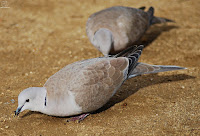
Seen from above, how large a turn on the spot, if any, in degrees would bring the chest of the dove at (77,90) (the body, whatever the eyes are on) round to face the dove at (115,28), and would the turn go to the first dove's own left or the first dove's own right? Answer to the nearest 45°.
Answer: approximately 90° to the first dove's own right

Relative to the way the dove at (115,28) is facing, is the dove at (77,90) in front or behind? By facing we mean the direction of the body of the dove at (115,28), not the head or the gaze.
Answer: in front

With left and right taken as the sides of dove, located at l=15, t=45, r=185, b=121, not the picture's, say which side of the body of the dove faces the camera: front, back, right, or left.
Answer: left

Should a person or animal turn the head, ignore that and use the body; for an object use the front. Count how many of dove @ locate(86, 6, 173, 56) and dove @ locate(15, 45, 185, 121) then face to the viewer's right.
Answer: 0
